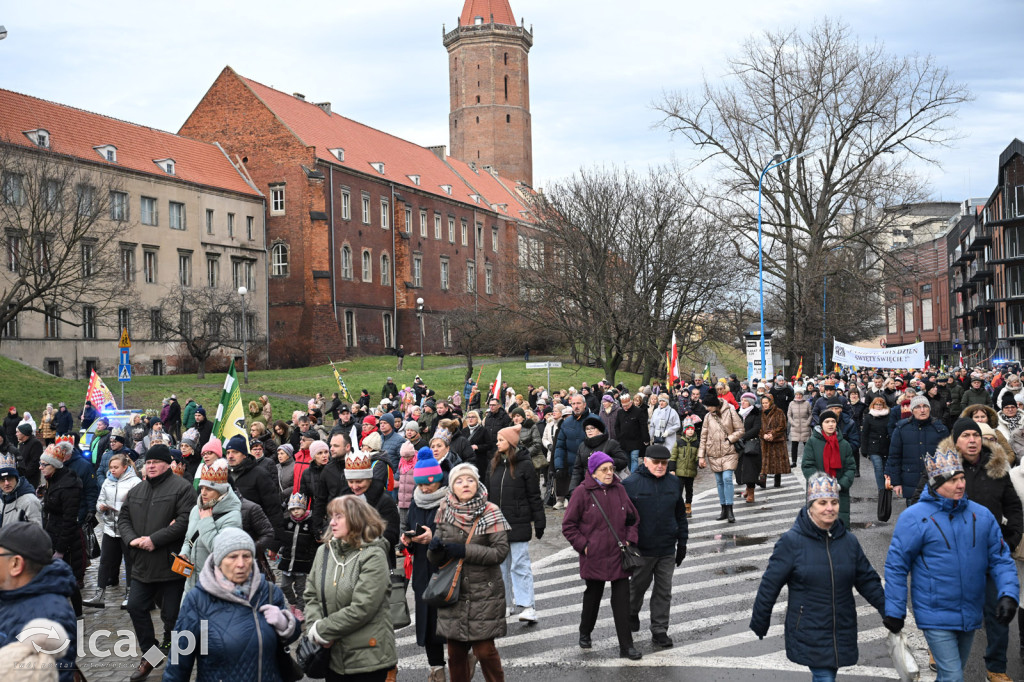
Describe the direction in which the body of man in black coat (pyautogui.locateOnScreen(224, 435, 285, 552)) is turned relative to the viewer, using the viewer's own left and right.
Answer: facing the viewer and to the left of the viewer

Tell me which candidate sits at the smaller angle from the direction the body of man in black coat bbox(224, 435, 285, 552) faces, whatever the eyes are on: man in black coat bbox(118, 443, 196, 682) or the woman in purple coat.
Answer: the man in black coat

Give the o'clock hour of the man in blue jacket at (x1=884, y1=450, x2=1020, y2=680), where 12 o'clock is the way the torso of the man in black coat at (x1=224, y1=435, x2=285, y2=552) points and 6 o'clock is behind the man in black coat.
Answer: The man in blue jacket is roughly at 9 o'clock from the man in black coat.

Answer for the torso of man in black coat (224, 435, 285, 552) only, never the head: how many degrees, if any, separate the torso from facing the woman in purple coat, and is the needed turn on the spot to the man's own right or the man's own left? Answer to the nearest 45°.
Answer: approximately 90° to the man's own left

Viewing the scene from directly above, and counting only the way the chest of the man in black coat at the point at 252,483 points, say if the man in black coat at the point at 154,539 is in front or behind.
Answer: in front

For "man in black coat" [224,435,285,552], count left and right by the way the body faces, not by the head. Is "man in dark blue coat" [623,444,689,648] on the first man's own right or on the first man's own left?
on the first man's own left

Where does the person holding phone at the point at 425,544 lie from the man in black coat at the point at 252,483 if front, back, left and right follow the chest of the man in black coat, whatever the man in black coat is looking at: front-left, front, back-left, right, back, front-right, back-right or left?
left

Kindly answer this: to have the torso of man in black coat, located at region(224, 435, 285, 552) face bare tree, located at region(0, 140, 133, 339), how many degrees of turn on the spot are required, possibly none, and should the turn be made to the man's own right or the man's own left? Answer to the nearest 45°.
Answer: approximately 135° to the man's own right
